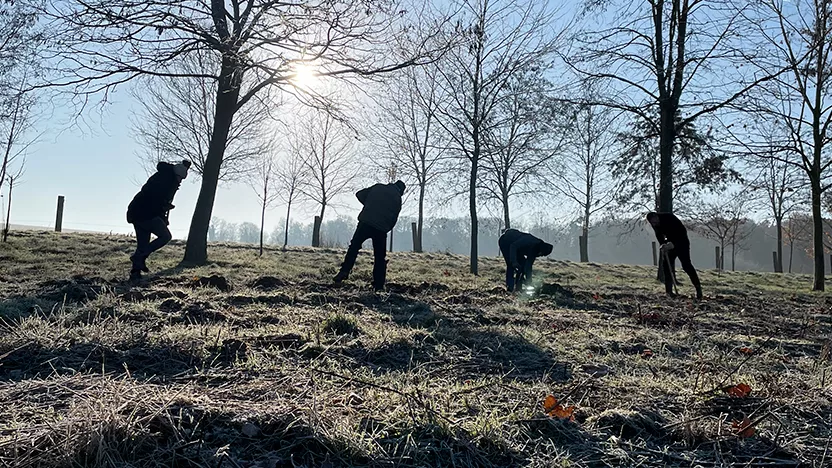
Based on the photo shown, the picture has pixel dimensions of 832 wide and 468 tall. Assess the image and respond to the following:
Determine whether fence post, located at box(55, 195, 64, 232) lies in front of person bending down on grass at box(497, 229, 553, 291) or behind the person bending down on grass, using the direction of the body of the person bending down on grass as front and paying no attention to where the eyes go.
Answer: behind

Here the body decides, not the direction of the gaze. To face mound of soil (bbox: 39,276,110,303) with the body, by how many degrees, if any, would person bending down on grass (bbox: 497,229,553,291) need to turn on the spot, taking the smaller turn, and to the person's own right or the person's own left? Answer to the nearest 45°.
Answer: approximately 135° to the person's own right

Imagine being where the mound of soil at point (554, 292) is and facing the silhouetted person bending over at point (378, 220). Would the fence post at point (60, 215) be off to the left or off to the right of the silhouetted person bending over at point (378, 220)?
right

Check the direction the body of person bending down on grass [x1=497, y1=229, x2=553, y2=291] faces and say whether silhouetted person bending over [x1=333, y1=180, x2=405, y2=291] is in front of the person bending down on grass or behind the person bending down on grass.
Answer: behind

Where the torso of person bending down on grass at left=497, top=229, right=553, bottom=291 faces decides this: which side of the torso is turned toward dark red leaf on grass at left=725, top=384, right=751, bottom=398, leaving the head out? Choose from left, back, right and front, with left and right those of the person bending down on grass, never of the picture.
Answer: right

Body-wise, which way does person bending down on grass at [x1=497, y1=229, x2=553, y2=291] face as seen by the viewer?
to the viewer's right

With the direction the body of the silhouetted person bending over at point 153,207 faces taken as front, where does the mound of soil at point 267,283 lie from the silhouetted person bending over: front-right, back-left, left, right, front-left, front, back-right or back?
front-right

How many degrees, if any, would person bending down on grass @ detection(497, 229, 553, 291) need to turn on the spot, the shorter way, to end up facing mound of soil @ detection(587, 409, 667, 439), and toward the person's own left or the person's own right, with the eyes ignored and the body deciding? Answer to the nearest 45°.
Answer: approximately 90° to the person's own right

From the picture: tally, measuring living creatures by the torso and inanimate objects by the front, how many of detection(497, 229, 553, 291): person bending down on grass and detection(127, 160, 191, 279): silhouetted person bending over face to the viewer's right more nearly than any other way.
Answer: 2

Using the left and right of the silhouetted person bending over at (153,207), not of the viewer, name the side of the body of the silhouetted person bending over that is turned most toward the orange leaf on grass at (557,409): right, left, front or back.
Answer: right

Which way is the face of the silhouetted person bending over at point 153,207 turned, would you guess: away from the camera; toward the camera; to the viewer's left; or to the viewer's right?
to the viewer's right

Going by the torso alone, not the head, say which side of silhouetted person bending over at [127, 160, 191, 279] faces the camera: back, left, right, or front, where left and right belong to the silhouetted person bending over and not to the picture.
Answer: right

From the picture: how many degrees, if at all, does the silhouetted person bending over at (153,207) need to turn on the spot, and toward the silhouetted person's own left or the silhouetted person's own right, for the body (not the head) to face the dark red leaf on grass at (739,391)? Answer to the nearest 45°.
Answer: approximately 90° to the silhouetted person's own right
